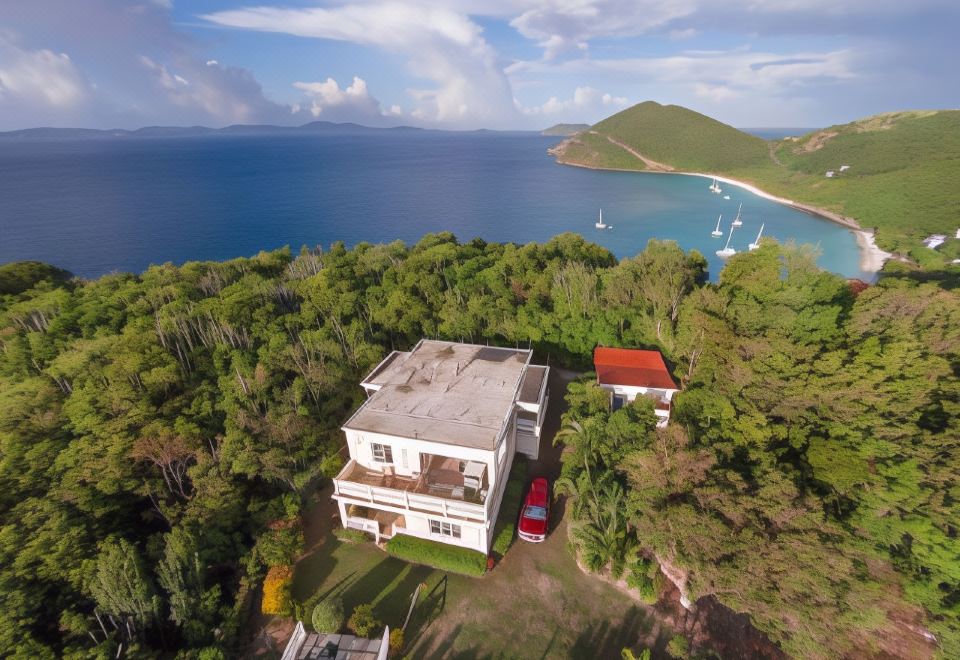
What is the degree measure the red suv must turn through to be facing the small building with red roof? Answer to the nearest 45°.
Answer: approximately 135° to its left

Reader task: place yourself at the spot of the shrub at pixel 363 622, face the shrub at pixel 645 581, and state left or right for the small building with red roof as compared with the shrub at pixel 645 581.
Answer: left

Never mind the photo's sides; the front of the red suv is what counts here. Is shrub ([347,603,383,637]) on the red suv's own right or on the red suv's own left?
on the red suv's own right

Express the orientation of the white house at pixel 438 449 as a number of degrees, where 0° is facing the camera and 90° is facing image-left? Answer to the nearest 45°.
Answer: approximately 0°

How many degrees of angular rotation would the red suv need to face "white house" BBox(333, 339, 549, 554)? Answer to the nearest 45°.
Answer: approximately 90° to its right

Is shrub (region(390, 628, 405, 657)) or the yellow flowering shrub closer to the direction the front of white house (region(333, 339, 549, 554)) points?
the shrub

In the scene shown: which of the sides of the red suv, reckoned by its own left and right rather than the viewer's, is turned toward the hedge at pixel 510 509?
right

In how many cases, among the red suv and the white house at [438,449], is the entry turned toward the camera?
2

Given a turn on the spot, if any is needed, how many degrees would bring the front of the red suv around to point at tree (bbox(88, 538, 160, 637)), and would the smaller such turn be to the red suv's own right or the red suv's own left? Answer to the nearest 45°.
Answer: approximately 45° to the red suv's own right

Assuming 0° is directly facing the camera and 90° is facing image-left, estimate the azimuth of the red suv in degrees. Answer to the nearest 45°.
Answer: approximately 0°

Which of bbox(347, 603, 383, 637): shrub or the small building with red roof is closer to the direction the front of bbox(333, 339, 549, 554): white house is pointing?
the shrub

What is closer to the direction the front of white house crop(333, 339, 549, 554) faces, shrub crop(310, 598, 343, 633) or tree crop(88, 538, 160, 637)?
the shrub

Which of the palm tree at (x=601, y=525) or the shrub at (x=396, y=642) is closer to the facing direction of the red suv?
the shrub

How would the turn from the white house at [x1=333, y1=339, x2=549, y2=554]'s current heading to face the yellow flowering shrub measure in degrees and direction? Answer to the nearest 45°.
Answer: approximately 45° to its right

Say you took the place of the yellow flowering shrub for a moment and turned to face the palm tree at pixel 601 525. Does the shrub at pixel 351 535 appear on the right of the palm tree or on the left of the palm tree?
left
